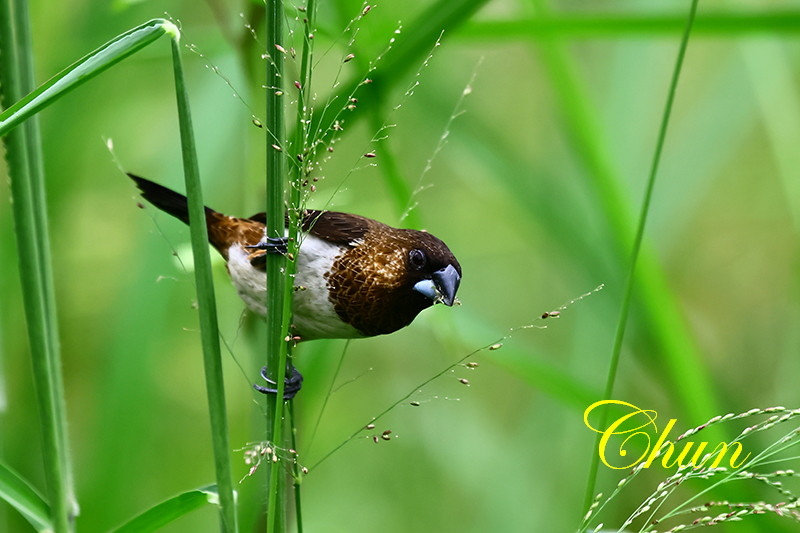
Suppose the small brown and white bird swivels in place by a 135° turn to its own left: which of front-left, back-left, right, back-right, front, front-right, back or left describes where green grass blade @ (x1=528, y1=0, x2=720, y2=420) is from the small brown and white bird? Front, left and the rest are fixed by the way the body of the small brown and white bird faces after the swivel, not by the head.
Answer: right

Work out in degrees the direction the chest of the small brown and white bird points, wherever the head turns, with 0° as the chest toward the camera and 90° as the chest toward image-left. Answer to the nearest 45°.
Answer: approximately 270°

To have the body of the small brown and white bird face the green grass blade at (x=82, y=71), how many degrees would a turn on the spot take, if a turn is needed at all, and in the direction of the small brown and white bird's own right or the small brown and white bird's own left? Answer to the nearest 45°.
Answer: approximately 135° to the small brown and white bird's own right
